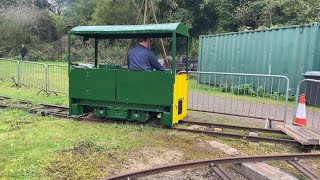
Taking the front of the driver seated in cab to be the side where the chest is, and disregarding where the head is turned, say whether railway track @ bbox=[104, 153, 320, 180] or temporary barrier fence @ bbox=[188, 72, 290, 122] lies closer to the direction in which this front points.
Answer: the temporary barrier fence

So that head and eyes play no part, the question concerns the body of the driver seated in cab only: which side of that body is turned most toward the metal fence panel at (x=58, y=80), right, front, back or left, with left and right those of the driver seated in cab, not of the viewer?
left

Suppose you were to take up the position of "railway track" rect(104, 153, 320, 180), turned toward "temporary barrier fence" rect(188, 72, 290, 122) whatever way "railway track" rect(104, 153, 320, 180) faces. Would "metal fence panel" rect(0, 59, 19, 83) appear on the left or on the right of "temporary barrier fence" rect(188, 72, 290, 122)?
left

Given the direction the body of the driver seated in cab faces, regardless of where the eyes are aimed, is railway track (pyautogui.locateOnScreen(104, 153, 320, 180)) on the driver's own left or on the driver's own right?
on the driver's own right

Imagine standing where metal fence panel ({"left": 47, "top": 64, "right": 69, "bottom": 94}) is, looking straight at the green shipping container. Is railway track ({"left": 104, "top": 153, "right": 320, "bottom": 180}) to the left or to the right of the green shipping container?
right

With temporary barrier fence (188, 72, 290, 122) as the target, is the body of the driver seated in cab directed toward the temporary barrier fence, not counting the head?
yes

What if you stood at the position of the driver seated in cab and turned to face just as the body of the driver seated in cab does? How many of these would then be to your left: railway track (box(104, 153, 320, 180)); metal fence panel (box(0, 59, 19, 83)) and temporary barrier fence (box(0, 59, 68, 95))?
2

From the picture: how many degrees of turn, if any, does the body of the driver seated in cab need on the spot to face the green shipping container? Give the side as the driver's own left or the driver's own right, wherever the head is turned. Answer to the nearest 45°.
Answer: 0° — they already face it

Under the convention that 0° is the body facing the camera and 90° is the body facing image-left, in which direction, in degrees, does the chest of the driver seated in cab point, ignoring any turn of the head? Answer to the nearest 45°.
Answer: approximately 225°
